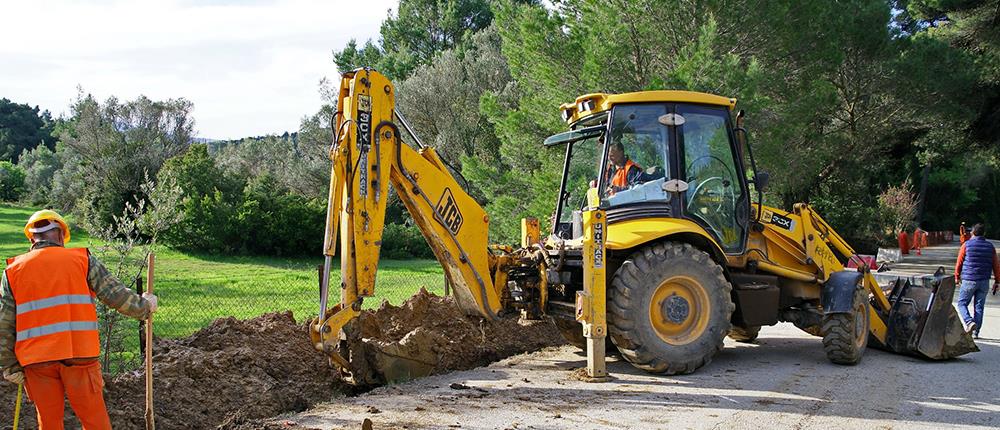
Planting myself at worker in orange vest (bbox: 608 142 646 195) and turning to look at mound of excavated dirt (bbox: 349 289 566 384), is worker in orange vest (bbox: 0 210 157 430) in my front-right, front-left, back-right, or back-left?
front-left

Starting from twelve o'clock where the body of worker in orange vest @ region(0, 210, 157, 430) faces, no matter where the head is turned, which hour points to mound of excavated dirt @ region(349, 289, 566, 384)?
The mound of excavated dirt is roughly at 2 o'clock from the worker in orange vest.

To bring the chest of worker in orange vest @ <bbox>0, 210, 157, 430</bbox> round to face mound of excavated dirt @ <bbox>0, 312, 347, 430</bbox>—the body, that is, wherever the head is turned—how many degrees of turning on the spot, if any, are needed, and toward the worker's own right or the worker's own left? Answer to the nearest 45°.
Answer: approximately 45° to the worker's own right

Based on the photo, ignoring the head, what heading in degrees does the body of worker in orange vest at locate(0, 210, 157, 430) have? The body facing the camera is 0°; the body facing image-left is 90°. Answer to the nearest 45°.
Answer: approximately 180°
